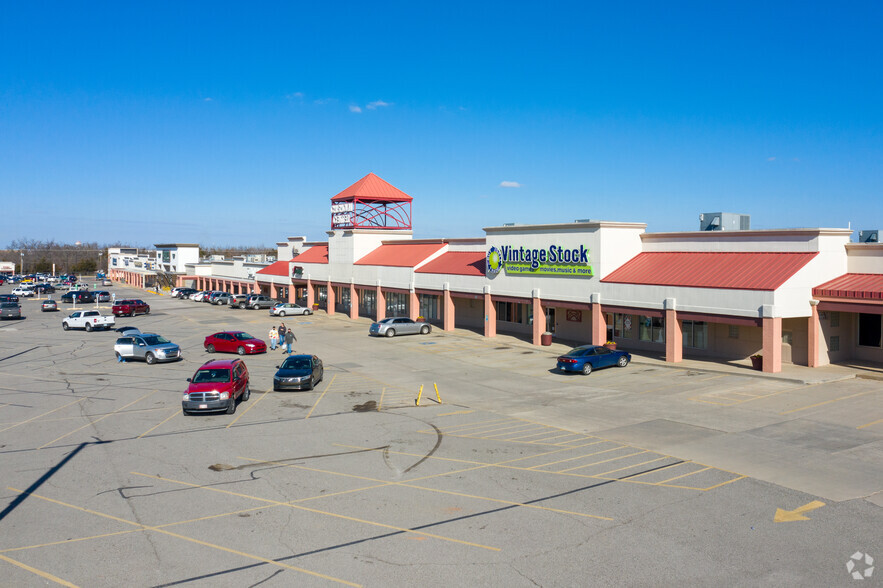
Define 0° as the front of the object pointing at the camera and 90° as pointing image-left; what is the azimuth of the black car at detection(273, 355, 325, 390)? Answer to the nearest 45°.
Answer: approximately 45°

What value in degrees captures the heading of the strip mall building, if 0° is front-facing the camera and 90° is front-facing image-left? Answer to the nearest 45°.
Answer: approximately 45°

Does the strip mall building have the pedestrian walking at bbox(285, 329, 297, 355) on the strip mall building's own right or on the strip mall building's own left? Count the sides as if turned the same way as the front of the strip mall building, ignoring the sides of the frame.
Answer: on the strip mall building's own right

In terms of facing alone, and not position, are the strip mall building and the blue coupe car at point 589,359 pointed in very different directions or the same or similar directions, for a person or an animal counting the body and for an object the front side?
very different directions

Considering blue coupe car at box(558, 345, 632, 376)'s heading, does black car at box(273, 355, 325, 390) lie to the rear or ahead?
to the rear

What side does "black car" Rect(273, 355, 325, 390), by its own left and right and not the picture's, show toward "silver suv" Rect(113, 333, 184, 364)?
right

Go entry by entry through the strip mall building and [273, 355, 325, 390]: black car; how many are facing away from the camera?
0

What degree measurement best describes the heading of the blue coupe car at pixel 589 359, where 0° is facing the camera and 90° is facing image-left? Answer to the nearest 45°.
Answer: approximately 225°
